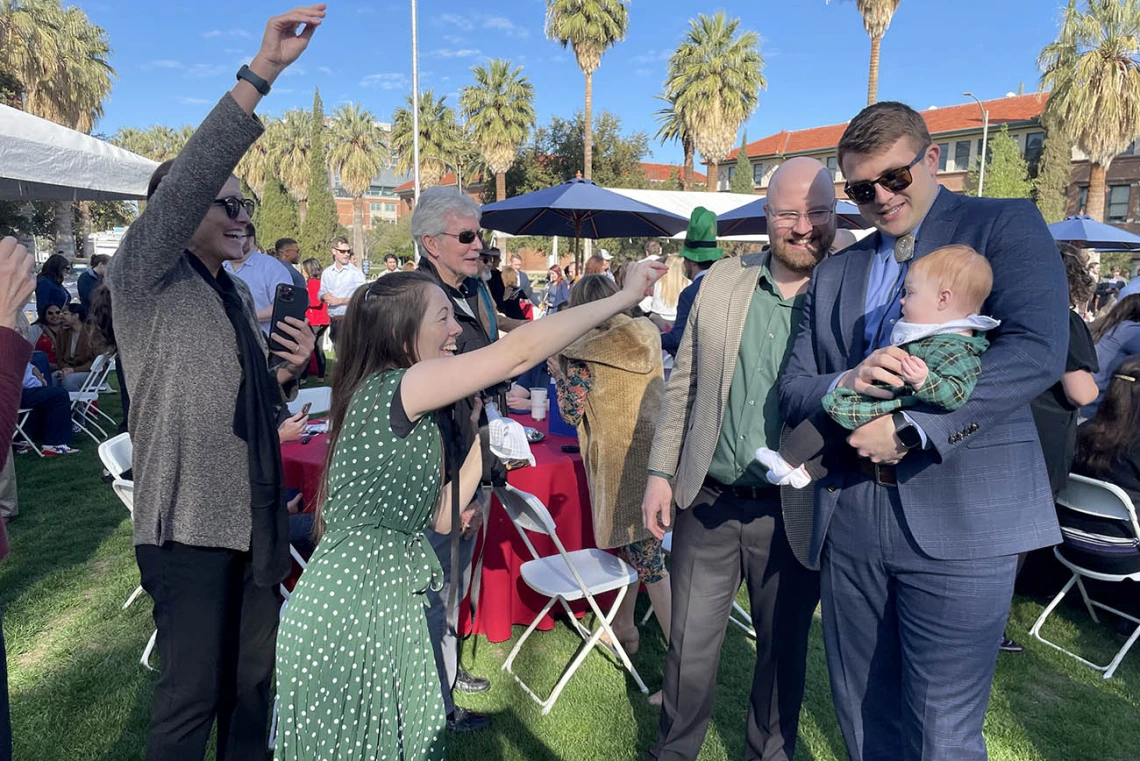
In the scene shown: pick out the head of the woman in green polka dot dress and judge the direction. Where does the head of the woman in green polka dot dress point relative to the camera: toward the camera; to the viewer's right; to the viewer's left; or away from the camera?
to the viewer's right

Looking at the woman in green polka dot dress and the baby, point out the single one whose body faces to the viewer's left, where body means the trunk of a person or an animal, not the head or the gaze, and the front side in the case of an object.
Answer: the baby

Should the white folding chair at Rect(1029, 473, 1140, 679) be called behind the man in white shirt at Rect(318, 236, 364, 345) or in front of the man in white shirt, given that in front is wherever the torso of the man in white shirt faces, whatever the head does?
in front

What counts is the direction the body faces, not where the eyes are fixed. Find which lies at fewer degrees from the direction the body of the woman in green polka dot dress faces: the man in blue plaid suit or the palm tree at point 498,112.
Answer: the man in blue plaid suit

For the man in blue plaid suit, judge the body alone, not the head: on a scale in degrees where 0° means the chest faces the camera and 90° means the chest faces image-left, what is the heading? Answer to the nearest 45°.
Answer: approximately 45°

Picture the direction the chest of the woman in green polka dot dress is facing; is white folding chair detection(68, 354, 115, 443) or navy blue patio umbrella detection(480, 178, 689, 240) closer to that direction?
the navy blue patio umbrella

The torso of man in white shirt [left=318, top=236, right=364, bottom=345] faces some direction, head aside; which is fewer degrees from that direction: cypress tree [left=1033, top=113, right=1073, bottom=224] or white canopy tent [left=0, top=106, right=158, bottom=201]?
the white canopy tent

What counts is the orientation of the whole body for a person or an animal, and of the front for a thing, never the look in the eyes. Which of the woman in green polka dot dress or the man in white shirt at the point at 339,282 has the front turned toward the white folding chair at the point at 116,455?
the man in white shirt

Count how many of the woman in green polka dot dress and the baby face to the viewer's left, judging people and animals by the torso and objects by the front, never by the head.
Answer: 1

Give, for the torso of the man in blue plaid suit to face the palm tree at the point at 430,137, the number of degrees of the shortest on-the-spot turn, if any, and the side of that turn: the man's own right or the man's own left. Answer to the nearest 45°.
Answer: approximately 90° to the man's own right

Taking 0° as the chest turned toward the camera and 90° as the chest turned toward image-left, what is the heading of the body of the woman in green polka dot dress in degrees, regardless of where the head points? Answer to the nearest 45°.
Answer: approximately 270°

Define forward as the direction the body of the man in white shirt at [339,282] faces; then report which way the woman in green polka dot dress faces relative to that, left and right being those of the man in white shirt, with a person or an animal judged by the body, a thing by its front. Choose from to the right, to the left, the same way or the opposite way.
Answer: to the left

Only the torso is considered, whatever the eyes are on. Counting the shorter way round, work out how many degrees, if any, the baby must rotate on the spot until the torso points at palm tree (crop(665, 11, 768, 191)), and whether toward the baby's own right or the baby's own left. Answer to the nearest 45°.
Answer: approximately 90° to the baby's own right
